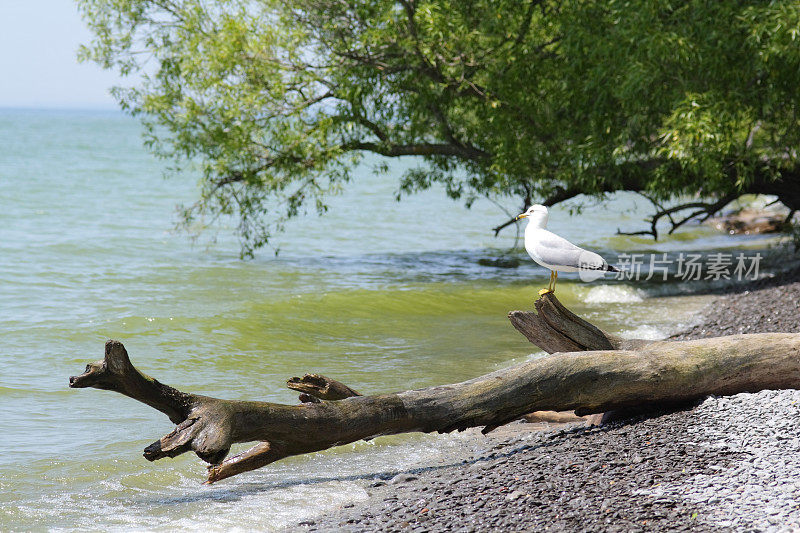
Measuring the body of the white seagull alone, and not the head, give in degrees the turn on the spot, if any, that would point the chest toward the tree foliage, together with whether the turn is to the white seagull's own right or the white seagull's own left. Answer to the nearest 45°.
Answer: approximately 90° to the white seagull's own right

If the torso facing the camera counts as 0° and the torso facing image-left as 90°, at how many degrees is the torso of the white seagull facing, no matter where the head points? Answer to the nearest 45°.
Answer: approximately 90°

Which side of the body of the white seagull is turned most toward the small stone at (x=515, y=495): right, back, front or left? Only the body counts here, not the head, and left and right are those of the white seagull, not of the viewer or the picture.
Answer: left
